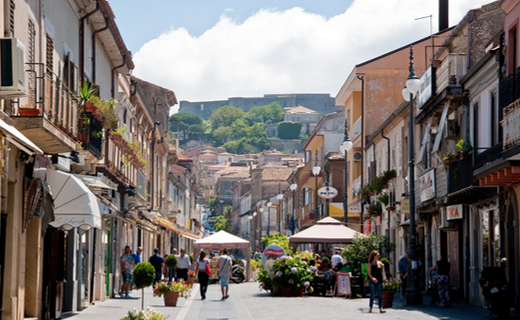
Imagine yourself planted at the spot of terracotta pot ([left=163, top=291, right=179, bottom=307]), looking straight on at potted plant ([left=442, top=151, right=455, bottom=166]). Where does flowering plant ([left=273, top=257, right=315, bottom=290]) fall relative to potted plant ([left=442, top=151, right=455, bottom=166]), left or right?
left

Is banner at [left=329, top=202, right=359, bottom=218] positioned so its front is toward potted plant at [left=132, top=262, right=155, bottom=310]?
yes

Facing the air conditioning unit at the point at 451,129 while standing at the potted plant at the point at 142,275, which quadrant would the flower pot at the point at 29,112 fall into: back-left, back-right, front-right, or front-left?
back-right

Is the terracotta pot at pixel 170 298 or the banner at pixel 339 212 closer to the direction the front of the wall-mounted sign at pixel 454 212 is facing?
the terracotta pot
